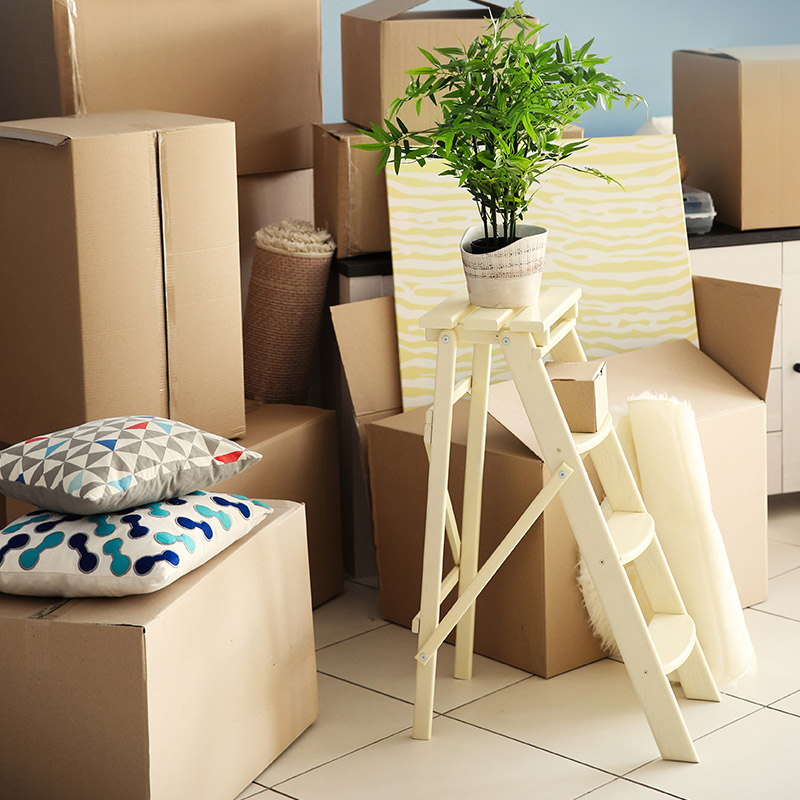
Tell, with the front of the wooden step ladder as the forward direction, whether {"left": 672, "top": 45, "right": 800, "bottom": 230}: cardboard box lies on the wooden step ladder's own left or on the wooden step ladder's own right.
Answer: on the wooden step ladder's own left

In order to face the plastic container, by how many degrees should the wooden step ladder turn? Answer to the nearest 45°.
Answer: approximately 90° to its left

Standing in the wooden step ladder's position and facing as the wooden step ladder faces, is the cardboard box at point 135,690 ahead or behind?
behind

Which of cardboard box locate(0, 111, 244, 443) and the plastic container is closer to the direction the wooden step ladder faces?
the plastic container

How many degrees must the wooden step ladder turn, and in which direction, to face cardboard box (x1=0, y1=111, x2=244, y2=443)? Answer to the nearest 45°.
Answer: approximately 180°

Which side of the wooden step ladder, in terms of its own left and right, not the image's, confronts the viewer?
right

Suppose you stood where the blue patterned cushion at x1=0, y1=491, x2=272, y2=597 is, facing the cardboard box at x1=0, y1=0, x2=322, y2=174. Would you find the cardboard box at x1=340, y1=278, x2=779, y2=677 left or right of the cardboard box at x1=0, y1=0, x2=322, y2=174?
right

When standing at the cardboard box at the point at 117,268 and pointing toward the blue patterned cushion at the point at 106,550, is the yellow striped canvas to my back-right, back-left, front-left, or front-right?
back-left

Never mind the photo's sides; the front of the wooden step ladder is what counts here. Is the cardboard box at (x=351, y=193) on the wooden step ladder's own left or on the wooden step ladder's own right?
on the wooden step ladder's own left

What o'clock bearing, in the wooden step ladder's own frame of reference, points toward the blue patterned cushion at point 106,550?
The blue patterned cushion is roughly at 5 o'clock from the wooden step ladder.
